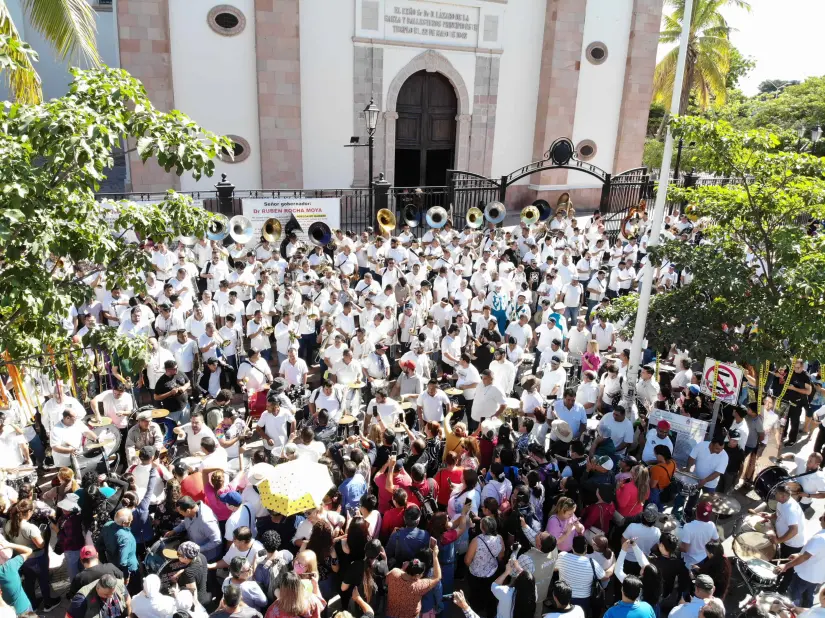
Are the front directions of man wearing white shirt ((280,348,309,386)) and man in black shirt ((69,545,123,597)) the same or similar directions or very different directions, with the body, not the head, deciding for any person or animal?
very different directions

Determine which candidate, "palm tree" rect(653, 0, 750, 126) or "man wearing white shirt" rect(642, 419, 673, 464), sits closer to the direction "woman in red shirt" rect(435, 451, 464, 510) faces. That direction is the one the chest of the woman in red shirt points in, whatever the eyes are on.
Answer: the palm tree

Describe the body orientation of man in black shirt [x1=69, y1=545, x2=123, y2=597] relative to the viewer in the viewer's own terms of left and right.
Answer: facing away from the viewer

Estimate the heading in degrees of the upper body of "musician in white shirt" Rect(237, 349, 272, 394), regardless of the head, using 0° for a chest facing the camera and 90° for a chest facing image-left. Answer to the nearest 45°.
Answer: approximately 0°

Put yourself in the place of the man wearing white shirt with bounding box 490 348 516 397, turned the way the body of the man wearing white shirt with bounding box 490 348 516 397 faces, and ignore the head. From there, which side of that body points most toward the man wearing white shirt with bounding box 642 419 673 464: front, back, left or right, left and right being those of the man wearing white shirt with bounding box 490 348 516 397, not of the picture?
left

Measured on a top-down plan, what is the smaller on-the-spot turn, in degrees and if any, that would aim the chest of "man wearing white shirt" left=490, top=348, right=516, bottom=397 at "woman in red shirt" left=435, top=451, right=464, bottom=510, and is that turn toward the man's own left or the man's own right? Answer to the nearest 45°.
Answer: approximately 45° to the man's own left

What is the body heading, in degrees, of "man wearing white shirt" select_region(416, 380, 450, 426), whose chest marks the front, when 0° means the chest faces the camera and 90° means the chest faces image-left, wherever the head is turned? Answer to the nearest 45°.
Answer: approximately 0°

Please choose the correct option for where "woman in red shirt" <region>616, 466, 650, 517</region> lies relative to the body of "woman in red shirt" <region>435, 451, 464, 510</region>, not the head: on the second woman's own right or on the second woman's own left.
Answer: on the second woman's own right

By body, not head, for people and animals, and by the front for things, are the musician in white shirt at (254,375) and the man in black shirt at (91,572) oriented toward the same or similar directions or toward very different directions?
very different directions

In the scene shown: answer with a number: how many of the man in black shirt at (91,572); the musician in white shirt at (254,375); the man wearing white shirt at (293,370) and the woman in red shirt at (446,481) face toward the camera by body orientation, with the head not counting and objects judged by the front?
2

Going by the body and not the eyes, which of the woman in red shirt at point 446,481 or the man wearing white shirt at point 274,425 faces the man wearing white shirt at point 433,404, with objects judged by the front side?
the woman in red shirt

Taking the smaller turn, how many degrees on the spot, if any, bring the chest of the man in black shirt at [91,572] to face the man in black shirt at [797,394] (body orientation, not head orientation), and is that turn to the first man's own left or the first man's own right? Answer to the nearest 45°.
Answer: approximately 90° to the first man's own right

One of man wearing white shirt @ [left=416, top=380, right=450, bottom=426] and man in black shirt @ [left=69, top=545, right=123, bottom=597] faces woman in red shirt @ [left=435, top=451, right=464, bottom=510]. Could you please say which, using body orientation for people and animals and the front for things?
the man wearing white shirt

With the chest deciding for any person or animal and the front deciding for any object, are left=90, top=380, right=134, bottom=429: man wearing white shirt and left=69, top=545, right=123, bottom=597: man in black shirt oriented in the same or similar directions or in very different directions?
very different directions

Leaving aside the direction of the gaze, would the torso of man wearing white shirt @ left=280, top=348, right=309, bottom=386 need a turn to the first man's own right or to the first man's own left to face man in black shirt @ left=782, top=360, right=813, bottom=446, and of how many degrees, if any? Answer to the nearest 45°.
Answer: approximately 90° to the first man's own left
